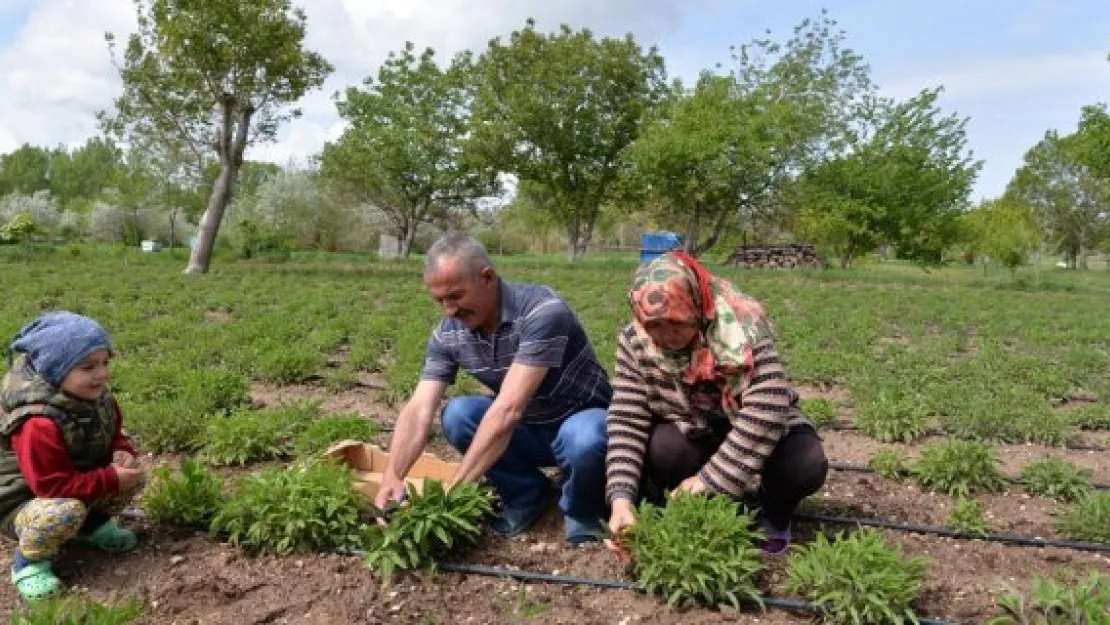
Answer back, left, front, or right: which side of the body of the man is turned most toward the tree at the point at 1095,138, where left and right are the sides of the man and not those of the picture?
back

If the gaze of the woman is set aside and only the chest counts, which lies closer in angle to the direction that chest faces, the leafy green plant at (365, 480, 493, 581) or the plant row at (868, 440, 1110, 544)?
the leafy green plant

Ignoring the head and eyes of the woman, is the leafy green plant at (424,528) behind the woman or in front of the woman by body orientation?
in front

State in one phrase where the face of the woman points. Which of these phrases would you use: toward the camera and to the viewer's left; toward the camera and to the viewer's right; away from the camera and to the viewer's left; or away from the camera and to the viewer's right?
toward the camera and to the viewer's left

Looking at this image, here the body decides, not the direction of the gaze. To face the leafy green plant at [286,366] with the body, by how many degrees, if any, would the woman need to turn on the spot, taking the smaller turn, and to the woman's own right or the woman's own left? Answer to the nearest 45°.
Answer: approximately 90° to the woman's own right

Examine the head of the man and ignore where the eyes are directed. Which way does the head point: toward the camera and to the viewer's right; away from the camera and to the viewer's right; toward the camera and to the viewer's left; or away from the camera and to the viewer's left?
toward the camera and to the viewer's left

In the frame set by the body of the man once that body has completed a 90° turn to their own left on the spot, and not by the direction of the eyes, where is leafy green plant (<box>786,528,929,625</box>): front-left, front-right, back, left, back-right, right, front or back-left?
front

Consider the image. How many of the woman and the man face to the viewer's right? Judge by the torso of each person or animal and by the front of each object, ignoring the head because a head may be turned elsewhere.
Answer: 0

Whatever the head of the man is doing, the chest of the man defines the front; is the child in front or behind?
in front

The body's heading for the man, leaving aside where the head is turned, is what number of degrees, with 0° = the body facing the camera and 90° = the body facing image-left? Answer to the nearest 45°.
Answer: approximately 45°

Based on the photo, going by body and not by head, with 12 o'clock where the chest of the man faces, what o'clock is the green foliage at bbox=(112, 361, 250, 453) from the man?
The green foliage is roughly at 3 o'clock from the man.
